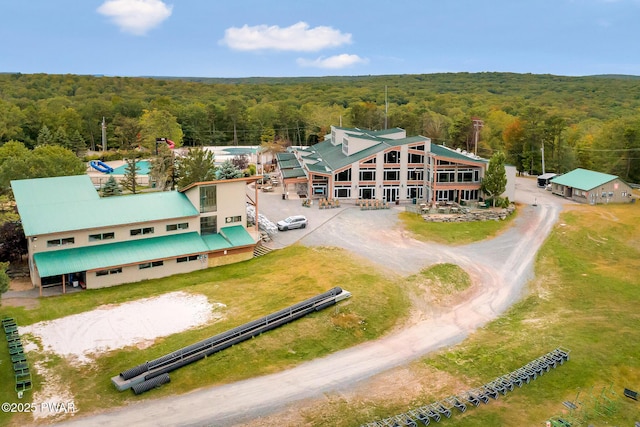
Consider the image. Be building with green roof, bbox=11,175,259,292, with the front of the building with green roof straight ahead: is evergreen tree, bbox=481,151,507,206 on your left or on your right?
on your left

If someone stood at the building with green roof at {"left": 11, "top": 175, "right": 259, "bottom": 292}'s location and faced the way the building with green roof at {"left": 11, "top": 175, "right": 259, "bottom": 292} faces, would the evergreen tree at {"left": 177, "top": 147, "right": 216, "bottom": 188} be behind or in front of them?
behind

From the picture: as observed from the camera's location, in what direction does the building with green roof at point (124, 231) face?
facing the viewer

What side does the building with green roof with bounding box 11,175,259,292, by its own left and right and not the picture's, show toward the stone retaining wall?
left

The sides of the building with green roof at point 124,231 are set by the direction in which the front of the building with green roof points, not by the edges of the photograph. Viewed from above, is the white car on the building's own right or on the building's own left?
on the building's own left
